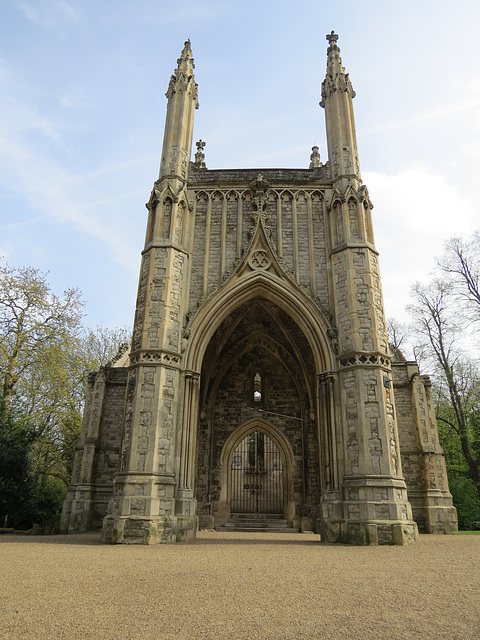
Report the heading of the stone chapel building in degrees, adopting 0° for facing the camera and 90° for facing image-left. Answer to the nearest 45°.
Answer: approximately 0°
